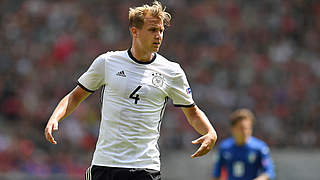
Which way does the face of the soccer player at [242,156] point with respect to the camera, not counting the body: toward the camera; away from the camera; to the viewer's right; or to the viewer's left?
toward the camera

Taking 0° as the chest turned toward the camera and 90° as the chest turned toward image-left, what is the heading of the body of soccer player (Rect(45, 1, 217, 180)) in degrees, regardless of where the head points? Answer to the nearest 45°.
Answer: approximately 0°

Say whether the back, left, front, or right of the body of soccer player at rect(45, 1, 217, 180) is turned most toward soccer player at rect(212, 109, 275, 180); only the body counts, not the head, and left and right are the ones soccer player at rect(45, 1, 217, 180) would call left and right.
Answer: back

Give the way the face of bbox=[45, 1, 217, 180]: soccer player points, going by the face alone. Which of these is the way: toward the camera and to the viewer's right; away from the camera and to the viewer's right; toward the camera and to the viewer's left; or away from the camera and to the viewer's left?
toward the camera and to the viewer's right
